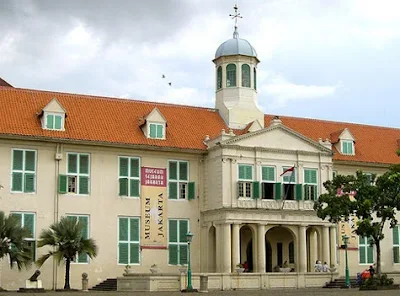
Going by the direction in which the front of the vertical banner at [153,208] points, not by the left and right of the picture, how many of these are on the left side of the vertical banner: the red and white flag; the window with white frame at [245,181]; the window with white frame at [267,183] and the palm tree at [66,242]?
3

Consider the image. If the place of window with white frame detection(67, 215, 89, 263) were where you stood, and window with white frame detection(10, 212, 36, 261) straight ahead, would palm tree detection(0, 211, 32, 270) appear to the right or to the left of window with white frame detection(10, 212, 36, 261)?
left

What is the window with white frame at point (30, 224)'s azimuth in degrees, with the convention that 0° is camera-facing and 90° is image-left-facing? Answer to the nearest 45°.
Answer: approximately 0°

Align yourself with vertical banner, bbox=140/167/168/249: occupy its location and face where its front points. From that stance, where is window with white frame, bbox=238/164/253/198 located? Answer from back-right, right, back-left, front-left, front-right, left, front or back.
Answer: left

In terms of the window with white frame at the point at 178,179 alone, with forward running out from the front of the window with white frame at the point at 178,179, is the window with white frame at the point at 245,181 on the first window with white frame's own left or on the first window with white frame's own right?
on the first window with white frame's own left

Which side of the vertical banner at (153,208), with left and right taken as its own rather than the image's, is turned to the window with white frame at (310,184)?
left

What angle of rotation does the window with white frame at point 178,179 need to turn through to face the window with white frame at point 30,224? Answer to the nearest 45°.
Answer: approximately 45° to its right
